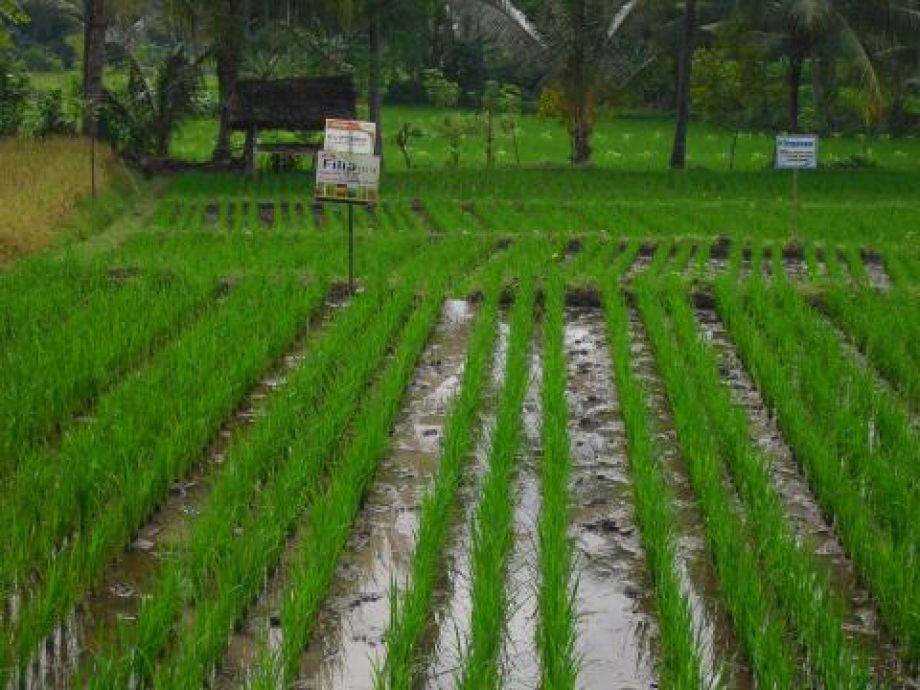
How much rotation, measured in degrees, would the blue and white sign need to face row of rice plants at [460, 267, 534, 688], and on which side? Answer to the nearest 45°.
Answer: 0° — it already faces it

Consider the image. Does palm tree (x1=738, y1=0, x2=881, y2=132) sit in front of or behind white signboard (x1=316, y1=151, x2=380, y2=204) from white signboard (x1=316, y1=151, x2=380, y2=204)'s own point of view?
behind

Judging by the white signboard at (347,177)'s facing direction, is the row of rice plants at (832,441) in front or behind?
in front

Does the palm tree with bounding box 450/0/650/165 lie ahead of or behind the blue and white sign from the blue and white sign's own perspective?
behind

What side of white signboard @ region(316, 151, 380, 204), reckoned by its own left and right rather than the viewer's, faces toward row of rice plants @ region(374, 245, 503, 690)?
front

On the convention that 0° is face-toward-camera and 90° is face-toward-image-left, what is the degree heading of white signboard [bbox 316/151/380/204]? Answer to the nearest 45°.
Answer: approximately 0°

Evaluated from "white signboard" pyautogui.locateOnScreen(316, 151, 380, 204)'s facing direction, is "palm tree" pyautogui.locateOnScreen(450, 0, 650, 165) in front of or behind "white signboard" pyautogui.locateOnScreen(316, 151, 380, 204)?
behind

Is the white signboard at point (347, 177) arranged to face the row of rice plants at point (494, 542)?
yes

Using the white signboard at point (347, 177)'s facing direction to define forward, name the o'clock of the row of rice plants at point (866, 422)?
The row of rice plants is roughly at 11 o'clock from the white signboard.

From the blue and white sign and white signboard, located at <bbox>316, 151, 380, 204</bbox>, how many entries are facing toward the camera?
2

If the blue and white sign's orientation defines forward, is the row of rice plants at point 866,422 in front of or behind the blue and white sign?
in front

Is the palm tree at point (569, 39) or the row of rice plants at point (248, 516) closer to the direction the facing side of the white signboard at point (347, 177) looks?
the row of rice plants

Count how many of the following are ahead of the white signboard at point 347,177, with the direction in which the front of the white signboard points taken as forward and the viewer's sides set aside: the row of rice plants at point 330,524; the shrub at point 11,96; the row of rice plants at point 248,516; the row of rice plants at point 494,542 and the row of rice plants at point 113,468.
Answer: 4

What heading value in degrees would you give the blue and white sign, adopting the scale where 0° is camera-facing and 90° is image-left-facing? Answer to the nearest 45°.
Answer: approximately 0°
